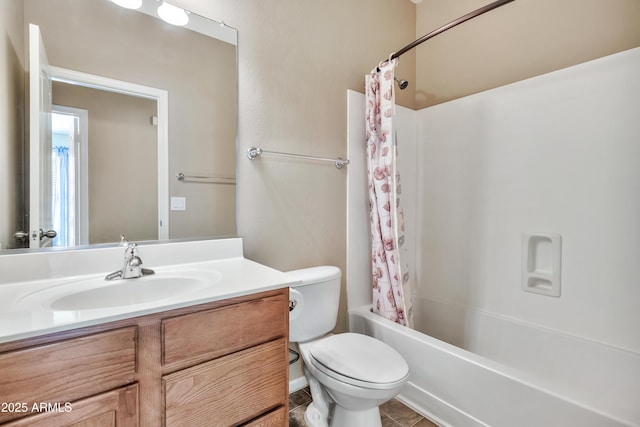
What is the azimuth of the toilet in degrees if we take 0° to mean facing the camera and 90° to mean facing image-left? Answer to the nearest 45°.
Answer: approximately 315°

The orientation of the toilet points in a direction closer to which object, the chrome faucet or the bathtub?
the bathtub

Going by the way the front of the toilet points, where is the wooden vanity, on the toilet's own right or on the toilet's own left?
on the toilet's own right

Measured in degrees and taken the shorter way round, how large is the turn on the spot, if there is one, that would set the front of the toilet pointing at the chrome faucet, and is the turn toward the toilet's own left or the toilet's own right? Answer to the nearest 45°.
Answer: approximately 90° to the toilet's own right
